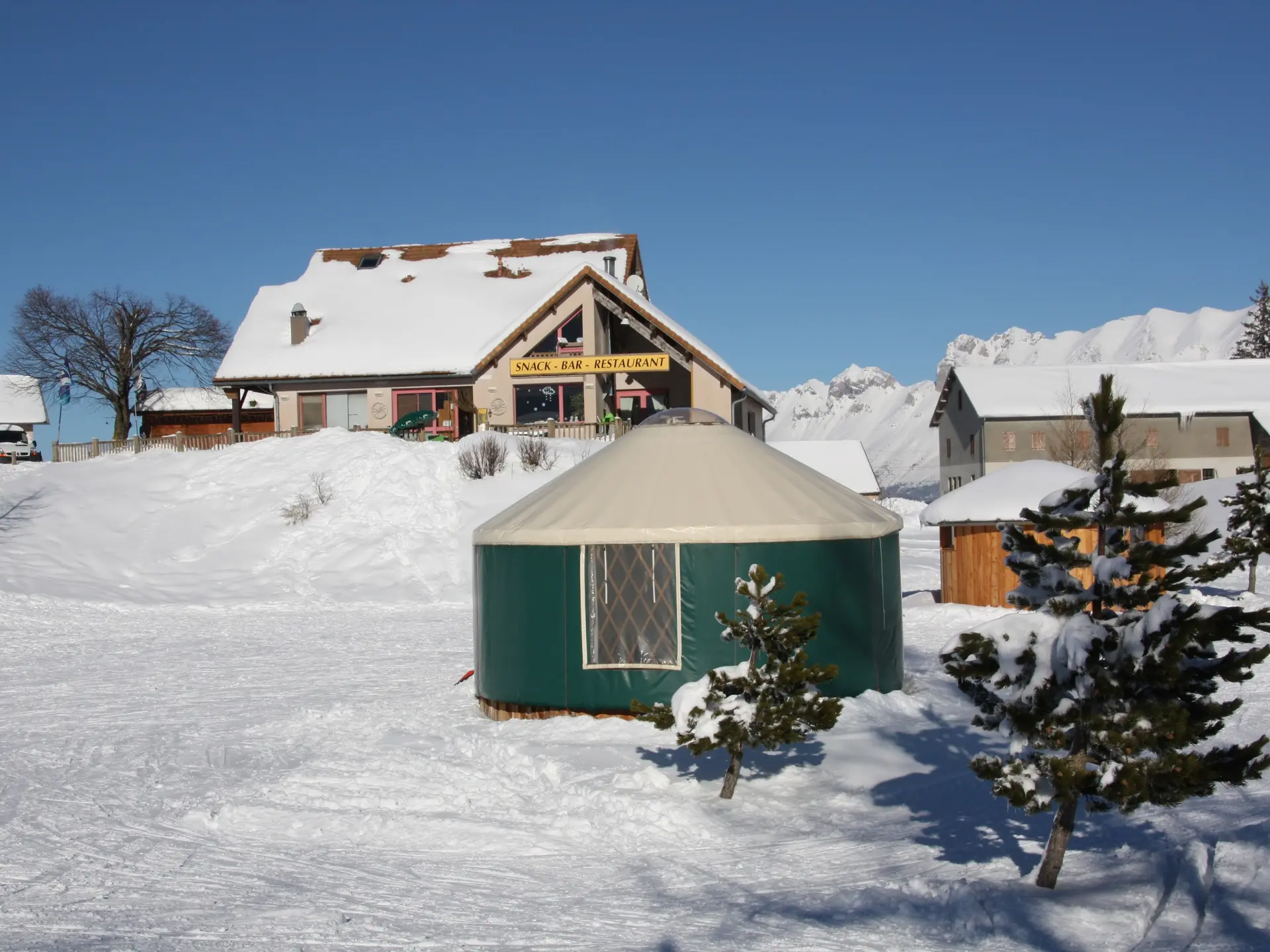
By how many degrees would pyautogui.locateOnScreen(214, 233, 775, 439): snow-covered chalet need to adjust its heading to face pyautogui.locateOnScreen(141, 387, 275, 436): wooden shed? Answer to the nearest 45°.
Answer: approximately 135° to its right

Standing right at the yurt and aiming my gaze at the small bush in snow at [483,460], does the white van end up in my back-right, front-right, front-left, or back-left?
front-left

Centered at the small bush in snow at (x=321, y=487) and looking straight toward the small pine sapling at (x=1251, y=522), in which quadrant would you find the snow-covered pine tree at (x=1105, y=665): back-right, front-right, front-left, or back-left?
front-right

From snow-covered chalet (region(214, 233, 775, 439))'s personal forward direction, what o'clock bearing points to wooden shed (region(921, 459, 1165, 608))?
The wooden shed is roughly at 11 o'clock from the snow-covered chalet.

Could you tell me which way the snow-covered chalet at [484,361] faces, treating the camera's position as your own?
facing the viewer

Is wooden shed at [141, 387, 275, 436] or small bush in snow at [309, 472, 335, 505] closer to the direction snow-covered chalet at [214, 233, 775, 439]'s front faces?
the small bush in snow

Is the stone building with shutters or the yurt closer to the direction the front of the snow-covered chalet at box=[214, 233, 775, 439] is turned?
the yurt

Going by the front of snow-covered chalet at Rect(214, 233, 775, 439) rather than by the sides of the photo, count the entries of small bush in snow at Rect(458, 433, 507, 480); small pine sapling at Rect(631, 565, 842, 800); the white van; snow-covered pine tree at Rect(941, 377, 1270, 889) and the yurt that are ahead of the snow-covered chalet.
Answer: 4

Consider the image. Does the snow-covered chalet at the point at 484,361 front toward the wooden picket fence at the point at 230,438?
no

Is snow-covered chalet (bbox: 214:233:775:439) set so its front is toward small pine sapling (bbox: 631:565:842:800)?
yes

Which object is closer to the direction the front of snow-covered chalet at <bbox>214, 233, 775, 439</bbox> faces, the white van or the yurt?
the yurt

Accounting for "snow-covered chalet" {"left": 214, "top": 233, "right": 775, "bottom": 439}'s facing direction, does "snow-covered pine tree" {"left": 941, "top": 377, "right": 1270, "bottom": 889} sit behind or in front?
in front

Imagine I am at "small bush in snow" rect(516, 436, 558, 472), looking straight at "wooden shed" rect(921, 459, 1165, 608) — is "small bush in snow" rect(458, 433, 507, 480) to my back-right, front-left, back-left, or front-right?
back-right

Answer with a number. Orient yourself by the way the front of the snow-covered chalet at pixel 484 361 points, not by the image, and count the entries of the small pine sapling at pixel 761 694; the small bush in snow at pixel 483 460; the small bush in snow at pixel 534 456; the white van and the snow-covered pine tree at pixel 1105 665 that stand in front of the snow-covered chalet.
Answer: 4

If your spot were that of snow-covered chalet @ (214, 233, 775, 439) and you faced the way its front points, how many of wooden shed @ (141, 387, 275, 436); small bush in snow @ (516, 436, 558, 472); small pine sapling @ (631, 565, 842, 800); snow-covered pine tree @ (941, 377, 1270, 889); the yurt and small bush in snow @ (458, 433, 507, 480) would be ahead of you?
5

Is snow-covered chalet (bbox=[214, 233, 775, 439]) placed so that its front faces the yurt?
yes

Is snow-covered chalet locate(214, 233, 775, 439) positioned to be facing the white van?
no

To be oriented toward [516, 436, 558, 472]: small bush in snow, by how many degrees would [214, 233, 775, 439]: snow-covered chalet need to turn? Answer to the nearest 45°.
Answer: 0° — it already faces it
